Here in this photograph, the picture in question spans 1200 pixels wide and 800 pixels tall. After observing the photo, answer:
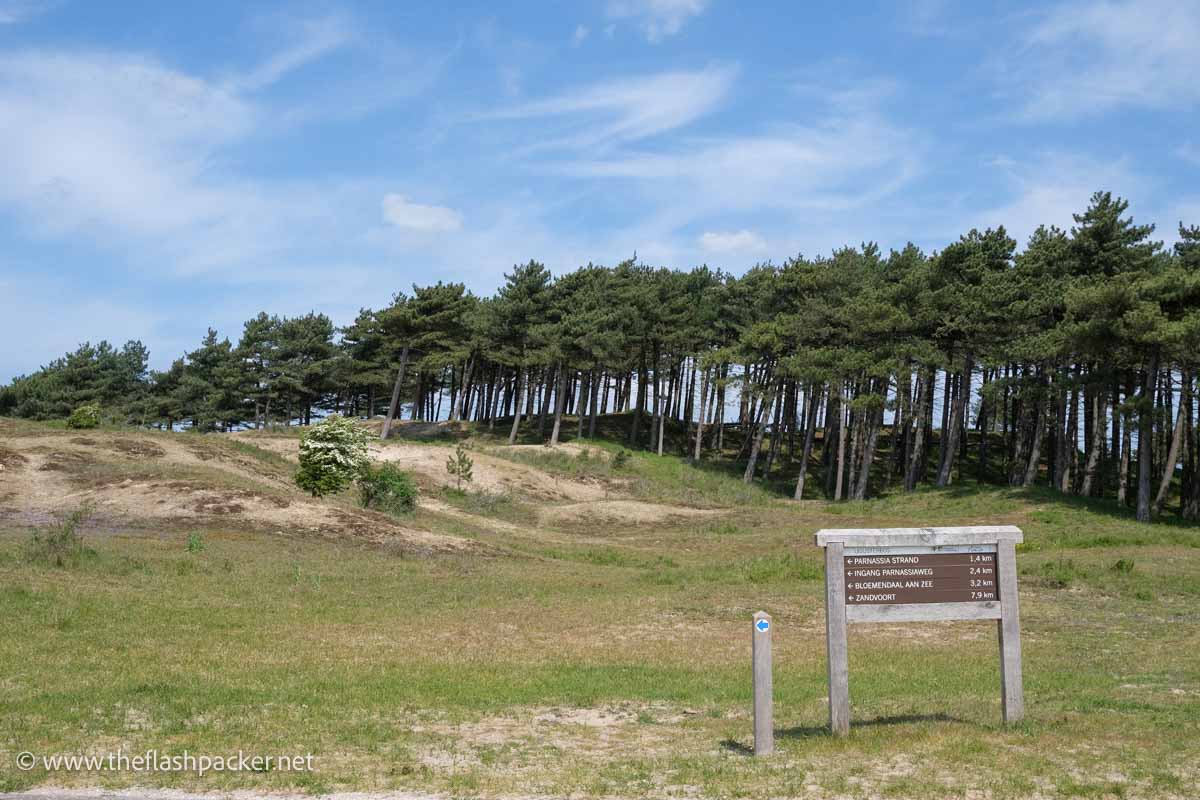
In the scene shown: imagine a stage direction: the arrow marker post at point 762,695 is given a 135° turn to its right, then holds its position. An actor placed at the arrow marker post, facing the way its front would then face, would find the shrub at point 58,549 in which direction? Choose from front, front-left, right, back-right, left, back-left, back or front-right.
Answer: front

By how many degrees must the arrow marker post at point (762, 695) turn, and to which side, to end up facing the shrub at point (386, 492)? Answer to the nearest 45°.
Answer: approximately 135° to its right

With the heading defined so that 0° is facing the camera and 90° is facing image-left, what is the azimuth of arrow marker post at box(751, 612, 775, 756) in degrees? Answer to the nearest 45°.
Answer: approximately 0°

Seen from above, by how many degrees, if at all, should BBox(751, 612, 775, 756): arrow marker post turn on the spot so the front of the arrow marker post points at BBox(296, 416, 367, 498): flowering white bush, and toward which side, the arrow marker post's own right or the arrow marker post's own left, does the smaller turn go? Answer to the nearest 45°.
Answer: approximately 135° to the arrow marker post's own right

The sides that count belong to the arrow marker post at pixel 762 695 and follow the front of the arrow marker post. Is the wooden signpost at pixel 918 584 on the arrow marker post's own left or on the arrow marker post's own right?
on the arrow marker post's own left
